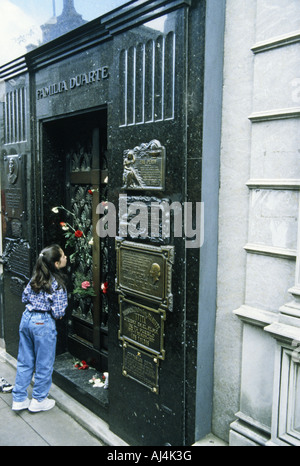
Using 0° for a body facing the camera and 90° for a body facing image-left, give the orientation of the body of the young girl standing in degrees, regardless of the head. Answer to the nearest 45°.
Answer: approximately 225°

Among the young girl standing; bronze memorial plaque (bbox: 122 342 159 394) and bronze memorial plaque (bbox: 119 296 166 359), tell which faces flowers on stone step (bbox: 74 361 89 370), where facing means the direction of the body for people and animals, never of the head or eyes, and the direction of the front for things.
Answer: the young girl standing

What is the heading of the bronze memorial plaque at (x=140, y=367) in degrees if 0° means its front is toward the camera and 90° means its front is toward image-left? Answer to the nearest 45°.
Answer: approximately 45°

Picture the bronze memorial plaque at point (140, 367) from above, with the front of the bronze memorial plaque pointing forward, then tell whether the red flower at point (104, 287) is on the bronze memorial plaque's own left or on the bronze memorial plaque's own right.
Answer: on the bronze memorial plaque's own right
